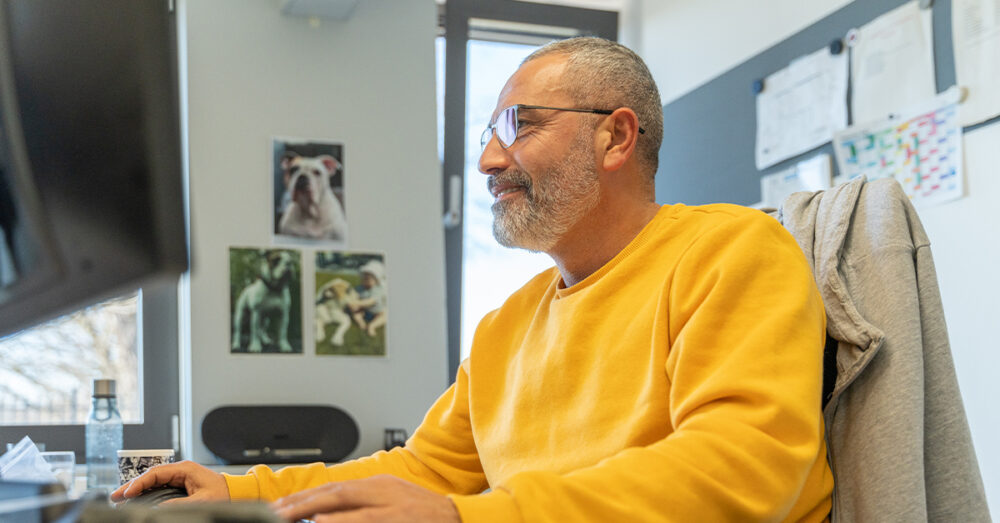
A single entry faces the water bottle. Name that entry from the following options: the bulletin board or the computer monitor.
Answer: the bulletin board

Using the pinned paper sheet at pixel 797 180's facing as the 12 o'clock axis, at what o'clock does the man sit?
The man is roughly at 11 o'clock from the pinned paper sheet.

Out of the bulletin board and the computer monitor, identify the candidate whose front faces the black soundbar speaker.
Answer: the bulletin board

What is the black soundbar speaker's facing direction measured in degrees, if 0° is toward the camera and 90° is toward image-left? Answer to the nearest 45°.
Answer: approximately 0°

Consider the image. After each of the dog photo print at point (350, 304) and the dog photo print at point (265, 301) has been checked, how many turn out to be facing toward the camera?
2

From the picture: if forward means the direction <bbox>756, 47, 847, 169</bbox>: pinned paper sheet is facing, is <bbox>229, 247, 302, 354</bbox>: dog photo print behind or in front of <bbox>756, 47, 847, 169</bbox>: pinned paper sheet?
in front

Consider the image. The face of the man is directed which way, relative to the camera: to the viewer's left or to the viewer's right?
to the viewer's left
